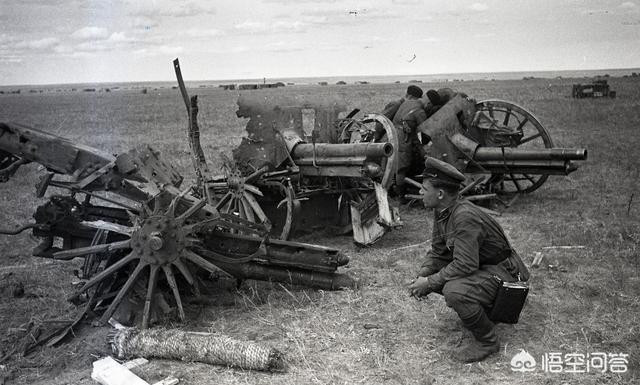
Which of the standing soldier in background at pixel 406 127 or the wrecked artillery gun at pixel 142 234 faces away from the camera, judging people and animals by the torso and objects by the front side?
the standing soldier in background

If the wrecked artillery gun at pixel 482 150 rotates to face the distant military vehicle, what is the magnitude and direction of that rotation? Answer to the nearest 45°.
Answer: approximately 90° to its left

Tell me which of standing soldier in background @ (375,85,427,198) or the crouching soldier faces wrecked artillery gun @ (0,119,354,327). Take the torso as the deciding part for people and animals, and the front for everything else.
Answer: the crouching soldier

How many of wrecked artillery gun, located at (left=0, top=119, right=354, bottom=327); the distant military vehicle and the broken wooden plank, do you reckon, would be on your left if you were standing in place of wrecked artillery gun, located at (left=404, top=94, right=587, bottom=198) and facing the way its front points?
1

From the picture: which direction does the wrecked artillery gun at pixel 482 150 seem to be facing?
to the viewer's right

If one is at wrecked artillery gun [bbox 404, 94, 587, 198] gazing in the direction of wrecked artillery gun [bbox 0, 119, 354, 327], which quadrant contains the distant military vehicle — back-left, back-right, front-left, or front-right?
back-right

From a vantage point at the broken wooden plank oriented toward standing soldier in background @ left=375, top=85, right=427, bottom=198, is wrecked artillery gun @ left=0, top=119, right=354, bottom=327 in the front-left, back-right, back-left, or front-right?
front-left

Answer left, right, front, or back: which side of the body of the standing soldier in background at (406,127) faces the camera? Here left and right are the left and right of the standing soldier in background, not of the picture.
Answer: back

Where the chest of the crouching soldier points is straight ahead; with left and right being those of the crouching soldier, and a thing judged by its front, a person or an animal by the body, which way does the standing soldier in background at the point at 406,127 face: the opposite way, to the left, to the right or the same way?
to the right

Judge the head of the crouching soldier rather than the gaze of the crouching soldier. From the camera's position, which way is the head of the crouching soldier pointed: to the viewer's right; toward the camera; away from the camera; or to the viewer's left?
to the viewer's left

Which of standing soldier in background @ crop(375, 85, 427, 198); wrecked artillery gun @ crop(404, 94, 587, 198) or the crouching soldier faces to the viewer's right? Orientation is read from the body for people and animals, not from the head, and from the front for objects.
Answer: the wrecked artillery gun

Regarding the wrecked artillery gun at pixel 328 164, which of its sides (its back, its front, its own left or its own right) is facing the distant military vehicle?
left

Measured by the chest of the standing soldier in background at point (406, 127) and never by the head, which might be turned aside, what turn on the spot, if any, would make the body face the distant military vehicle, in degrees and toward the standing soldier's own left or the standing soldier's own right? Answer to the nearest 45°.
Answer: approximately 45° to the standing soldier's own right

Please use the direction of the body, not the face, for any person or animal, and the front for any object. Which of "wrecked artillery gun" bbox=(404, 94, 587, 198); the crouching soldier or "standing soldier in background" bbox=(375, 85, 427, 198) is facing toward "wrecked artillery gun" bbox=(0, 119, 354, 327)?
the crouching soldier

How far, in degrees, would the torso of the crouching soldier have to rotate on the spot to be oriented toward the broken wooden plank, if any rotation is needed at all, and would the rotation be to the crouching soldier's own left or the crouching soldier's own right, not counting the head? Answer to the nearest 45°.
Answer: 0° — they already face it

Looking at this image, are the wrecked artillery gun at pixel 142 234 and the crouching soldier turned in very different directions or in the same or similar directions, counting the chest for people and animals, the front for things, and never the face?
very different directions

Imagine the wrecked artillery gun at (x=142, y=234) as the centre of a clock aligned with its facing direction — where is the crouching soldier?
The crouching soldier is roughly at 1 o'clock from the wrecked artillery gun.

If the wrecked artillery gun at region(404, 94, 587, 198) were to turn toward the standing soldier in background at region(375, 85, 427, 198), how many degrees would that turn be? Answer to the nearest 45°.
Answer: approximately 180°

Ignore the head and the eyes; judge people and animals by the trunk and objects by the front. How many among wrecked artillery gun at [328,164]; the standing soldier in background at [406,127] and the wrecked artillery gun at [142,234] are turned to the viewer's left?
0

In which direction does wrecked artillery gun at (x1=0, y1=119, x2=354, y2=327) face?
to the viewer's right
